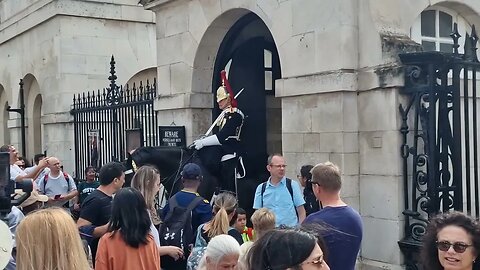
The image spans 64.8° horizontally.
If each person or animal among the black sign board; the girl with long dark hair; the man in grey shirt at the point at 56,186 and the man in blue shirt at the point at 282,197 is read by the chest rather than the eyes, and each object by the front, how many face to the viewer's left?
0

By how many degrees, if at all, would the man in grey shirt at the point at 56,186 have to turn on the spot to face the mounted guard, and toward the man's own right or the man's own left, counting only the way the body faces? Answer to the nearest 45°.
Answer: approximately 45° to the man's own left

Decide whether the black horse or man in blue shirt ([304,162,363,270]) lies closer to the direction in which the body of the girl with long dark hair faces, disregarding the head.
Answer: the black horse

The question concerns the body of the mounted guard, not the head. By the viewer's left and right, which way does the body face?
facing to the left of the viewer

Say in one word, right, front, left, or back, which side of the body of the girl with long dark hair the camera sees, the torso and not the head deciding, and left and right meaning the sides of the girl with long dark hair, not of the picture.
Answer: back

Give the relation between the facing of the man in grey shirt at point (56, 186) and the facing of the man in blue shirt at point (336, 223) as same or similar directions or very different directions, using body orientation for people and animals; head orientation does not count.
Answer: very different directions

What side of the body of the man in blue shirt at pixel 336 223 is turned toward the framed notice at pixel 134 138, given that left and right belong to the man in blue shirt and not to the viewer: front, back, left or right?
front

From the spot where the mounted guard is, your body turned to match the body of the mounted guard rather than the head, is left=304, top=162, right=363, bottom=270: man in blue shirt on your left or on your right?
on your left

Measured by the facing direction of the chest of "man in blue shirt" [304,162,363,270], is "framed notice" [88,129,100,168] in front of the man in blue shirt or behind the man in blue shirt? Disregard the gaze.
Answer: in front

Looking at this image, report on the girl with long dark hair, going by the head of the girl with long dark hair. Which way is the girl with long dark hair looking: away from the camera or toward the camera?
away from the camera

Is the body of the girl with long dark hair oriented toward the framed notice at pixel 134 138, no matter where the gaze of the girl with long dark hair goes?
yes

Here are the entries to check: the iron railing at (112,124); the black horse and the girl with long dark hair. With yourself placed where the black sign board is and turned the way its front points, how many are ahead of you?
2

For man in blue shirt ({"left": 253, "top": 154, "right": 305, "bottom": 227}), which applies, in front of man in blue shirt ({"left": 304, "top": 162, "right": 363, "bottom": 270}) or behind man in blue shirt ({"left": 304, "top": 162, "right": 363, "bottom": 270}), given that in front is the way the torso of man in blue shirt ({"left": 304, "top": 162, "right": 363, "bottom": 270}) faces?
in front

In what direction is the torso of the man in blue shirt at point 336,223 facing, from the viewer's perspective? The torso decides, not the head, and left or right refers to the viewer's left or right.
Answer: facing away from the viewer and to the left of the viewer

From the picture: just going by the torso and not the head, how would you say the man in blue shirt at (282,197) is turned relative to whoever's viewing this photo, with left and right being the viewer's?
facing the viewer

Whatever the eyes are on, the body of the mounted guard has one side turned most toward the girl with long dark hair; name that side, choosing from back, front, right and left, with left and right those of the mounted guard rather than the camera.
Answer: left

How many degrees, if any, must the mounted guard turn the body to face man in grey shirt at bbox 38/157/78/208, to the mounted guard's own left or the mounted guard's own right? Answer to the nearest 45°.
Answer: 0° — they already face them

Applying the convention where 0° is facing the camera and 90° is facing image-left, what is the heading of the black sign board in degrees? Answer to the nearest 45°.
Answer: approximately 0°
